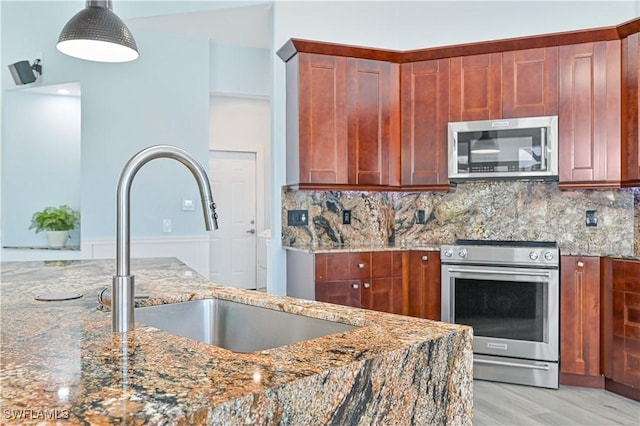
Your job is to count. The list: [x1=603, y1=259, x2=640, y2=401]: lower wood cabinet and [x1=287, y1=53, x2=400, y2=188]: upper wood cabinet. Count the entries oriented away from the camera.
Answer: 0

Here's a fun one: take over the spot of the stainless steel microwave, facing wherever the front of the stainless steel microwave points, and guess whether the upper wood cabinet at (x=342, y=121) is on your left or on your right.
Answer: on your right

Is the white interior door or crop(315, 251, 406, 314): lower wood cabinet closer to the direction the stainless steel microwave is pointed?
the lower wood cabinet

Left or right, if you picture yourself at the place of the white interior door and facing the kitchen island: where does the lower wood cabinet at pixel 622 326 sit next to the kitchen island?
left

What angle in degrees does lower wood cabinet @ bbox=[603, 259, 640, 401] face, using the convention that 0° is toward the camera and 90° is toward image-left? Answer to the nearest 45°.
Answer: approximately 45°

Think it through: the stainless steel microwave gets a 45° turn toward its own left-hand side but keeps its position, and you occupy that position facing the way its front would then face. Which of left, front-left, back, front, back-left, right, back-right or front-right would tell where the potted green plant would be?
back-right

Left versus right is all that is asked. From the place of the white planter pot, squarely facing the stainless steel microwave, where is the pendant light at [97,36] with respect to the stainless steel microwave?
right

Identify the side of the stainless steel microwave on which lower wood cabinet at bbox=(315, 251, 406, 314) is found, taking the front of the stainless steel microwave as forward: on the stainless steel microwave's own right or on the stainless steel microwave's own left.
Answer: on the stainless steel microwave's own right

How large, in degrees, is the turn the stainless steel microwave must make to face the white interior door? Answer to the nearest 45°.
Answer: approximately 135° to its right

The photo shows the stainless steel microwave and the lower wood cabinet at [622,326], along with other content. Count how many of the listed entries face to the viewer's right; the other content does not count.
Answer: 0

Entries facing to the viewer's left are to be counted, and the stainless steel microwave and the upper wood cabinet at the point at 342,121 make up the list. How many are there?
0

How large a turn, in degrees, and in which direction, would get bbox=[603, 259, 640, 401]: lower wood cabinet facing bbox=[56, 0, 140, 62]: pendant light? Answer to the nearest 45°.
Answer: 0° — it already faces it
